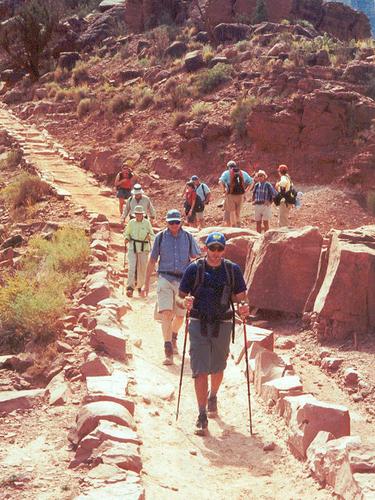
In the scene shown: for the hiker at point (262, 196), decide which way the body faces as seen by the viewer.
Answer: toward the camera

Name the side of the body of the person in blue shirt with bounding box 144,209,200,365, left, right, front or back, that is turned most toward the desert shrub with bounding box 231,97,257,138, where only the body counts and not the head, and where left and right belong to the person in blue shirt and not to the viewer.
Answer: back

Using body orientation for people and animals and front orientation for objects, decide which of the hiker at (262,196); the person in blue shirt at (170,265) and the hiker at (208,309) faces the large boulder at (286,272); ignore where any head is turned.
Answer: the hiker at (262,196)

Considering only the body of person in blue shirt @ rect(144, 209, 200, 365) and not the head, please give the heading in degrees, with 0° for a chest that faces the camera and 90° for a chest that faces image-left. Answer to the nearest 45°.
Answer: approximately 0°

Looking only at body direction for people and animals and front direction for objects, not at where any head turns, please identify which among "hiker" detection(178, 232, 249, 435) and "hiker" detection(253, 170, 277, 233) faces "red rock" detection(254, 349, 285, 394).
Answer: "hiker" detection(253, 170, 277, 233)

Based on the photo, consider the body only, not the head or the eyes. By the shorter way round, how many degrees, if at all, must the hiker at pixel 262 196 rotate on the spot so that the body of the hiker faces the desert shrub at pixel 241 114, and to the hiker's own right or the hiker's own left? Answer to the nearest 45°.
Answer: approximately 180°

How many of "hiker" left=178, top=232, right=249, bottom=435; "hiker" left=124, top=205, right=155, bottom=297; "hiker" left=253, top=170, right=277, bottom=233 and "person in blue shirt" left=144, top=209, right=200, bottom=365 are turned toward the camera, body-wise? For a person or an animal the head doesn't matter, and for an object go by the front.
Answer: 4

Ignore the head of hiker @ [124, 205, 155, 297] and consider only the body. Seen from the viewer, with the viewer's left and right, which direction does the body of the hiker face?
facing the viewer

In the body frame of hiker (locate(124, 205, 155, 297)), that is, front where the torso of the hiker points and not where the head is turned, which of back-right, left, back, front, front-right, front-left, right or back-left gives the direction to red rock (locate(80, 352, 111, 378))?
front

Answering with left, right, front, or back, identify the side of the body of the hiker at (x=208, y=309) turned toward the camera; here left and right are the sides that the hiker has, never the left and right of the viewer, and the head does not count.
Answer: front

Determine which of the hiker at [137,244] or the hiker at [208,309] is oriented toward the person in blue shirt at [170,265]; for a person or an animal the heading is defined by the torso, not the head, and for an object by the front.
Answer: the hiker at [137,244]
